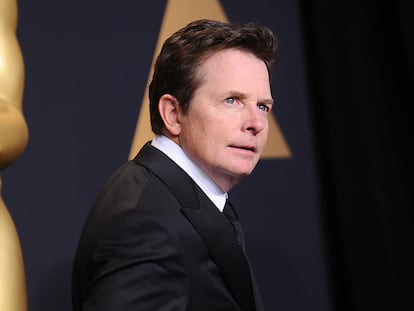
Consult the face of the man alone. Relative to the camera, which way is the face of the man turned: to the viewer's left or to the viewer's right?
to the viewer's right
